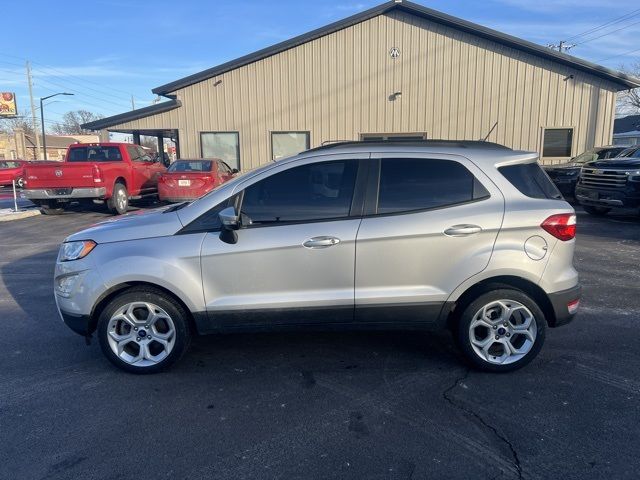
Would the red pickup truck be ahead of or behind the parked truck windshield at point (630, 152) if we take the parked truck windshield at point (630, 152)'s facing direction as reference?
ahead

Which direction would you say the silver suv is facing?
to the viewer's left

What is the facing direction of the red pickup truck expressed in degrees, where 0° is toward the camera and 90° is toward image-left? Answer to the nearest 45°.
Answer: approximately 225°

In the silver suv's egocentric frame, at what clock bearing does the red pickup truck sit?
The red pickup truck is roughly at 2 o'clock from the silver suv.

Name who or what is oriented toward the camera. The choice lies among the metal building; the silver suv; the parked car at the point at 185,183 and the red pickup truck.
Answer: the metal building

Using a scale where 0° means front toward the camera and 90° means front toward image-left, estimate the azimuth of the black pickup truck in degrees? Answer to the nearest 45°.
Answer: approximately 45°

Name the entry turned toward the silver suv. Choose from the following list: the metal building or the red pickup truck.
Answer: the metal building

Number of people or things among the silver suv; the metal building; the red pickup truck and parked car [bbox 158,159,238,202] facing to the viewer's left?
1

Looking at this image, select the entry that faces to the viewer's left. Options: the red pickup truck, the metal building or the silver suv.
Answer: the silver suv

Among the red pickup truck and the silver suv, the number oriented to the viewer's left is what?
1

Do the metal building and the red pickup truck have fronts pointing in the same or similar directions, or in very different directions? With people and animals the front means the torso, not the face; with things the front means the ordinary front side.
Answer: very different directions

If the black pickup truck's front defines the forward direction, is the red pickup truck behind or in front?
in front

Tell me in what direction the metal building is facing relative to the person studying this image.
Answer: facing the viewer

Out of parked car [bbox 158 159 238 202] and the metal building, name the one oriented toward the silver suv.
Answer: the metal building
